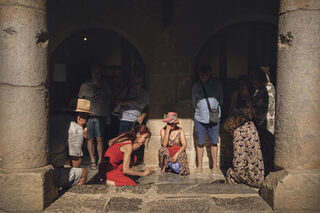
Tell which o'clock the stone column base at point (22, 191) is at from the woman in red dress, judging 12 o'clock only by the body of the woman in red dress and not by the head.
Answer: The stone column base is roughly at 4 o'clock from the woman in red dress.

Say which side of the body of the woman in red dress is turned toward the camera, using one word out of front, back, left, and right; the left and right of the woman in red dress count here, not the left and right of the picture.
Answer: right

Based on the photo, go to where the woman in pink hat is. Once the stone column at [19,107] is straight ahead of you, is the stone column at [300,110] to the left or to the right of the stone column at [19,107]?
left

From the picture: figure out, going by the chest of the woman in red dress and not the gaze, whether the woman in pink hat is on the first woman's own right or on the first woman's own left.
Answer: on the first woman's own left

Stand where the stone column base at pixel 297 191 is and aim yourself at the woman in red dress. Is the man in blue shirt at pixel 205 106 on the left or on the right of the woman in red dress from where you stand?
right

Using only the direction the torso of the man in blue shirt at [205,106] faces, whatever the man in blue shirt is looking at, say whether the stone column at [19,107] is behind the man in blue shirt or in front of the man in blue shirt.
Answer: in front

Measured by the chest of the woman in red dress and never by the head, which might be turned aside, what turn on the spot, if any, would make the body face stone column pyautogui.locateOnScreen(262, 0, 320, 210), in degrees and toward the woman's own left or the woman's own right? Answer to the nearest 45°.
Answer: approximately 45° to the woman's own right

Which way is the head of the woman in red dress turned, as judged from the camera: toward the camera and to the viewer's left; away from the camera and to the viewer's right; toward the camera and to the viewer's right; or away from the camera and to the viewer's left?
toward the camera and to the viewer's right

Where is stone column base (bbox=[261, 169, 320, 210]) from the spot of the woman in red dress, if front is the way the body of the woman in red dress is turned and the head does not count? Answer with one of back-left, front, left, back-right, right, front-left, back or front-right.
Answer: front-right
